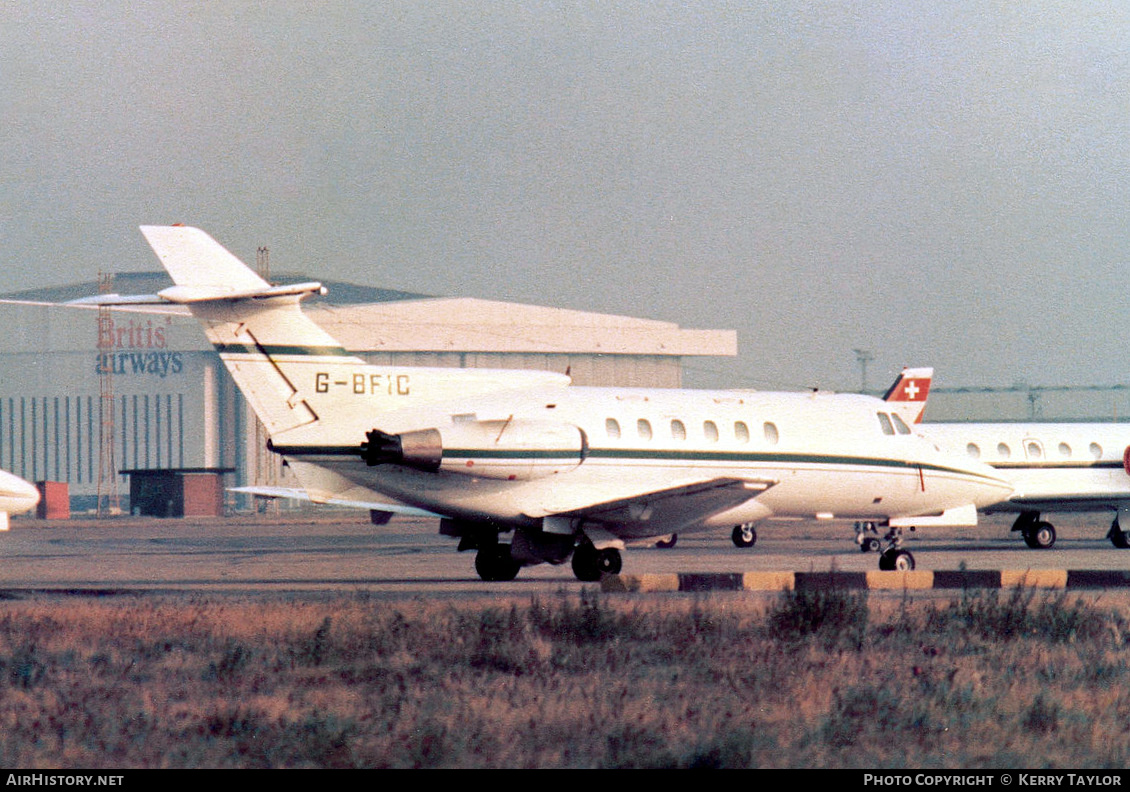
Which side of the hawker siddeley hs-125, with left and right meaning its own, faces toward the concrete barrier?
right

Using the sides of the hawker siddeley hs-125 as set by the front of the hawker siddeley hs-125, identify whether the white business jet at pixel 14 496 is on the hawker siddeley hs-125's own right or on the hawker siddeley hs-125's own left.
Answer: on the hawker siddeley hs-125's own left

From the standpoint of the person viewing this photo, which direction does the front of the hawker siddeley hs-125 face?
facing away from the viewer and to the right of the viewer

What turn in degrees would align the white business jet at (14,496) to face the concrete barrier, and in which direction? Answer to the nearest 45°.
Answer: approximately 45° to its right

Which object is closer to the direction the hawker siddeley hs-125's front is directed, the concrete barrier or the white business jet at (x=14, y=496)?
the concrete barrier

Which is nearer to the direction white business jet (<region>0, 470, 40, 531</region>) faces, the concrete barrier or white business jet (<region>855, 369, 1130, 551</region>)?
the white business jet

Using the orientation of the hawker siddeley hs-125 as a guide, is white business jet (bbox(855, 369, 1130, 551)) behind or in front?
in front

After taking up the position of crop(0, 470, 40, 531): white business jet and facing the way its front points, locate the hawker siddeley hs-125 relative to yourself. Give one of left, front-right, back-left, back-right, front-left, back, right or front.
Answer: front-right

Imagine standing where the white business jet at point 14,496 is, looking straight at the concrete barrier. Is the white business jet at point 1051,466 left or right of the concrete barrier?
left

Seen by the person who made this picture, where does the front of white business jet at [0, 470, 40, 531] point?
facing to the right of the viewer
